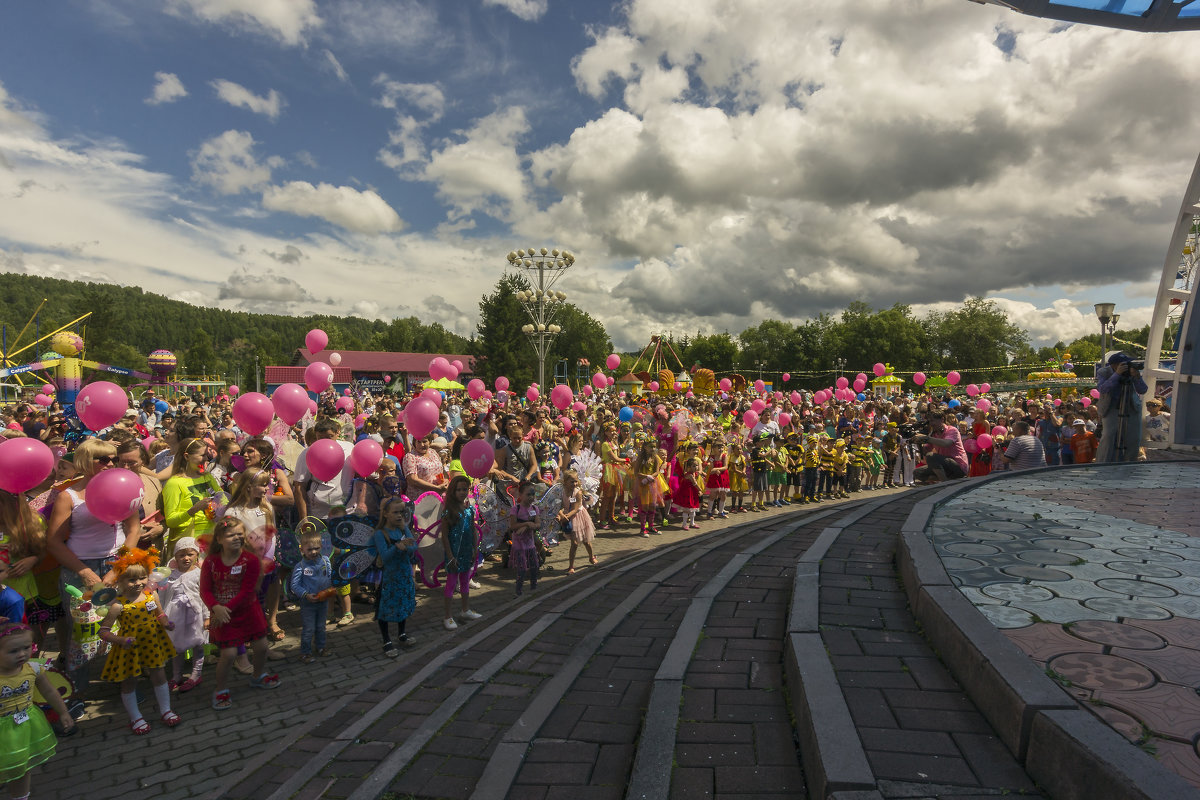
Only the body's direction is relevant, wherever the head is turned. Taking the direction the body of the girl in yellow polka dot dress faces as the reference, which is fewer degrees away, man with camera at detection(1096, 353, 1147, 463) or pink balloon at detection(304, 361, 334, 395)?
the man with camera

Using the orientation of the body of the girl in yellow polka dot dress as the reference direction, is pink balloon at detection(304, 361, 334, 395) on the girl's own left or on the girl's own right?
on the girl's own left

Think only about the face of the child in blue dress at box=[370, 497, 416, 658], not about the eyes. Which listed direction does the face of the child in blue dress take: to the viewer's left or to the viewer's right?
to the viewer's right

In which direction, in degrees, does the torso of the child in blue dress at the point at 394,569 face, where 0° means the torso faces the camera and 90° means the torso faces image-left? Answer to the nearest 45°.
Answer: approximately 315°

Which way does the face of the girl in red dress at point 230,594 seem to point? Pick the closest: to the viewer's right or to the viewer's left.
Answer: to the viewer's right

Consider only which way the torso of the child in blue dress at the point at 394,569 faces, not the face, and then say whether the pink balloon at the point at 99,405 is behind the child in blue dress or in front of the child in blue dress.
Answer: behind

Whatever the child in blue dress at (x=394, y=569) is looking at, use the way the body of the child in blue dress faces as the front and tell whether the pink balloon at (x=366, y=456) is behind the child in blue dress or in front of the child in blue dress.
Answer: behind

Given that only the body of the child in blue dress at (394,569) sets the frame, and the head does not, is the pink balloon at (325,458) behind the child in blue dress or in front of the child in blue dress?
behind

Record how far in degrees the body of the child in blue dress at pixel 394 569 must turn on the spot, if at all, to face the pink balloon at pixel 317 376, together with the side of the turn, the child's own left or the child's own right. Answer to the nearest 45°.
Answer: approximately 135° to the child's own left

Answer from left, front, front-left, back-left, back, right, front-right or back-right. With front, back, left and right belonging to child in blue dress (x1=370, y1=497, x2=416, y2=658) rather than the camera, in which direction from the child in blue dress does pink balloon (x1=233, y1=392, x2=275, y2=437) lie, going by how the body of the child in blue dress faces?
back
